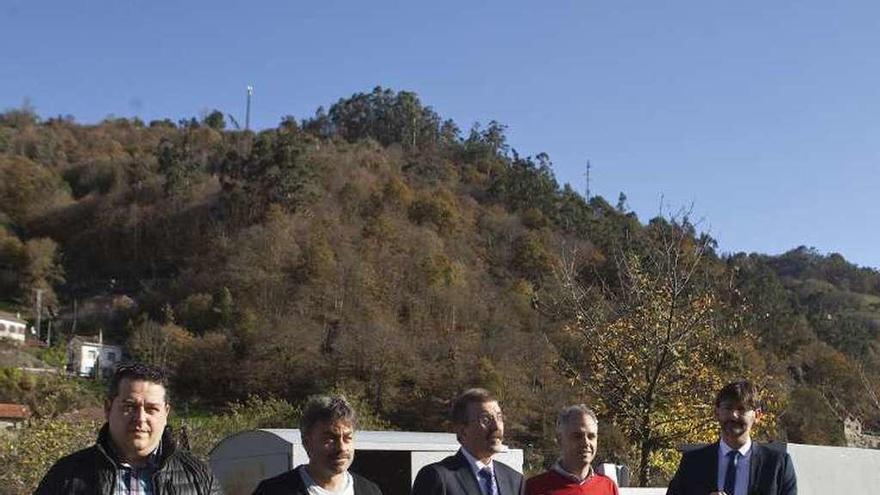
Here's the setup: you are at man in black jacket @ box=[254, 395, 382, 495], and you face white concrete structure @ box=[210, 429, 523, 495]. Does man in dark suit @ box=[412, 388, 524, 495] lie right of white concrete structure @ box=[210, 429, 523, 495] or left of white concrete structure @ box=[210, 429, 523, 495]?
right

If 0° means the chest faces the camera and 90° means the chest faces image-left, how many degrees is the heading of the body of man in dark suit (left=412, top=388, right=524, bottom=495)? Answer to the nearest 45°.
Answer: approximately 315°

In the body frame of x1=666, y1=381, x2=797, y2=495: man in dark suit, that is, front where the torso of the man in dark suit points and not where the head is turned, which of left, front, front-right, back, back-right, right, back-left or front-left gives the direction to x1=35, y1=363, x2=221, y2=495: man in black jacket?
front-right

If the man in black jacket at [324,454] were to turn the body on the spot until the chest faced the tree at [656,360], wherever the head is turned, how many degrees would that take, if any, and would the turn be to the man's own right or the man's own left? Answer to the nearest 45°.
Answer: approximately 90° to the man's own left

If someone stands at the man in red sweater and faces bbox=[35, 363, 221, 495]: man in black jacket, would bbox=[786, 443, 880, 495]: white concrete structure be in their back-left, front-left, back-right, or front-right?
back-right

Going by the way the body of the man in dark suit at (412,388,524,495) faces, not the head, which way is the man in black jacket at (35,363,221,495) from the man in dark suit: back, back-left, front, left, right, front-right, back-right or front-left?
right

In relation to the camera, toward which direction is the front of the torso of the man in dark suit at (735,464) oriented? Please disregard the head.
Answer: toward the camera

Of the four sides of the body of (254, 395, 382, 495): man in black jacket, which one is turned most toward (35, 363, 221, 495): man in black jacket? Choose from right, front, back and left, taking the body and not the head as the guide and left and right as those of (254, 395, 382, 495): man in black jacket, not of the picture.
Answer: right

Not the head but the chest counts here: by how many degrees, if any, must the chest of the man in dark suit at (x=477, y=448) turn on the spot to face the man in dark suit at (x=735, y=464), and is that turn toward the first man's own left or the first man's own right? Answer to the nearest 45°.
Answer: approximately 45° to the first man's own left

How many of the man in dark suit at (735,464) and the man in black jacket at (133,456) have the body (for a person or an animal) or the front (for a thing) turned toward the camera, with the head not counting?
2

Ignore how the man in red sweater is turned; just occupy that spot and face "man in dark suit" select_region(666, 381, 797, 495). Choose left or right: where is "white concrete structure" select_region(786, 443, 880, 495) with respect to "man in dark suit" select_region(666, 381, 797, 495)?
left
